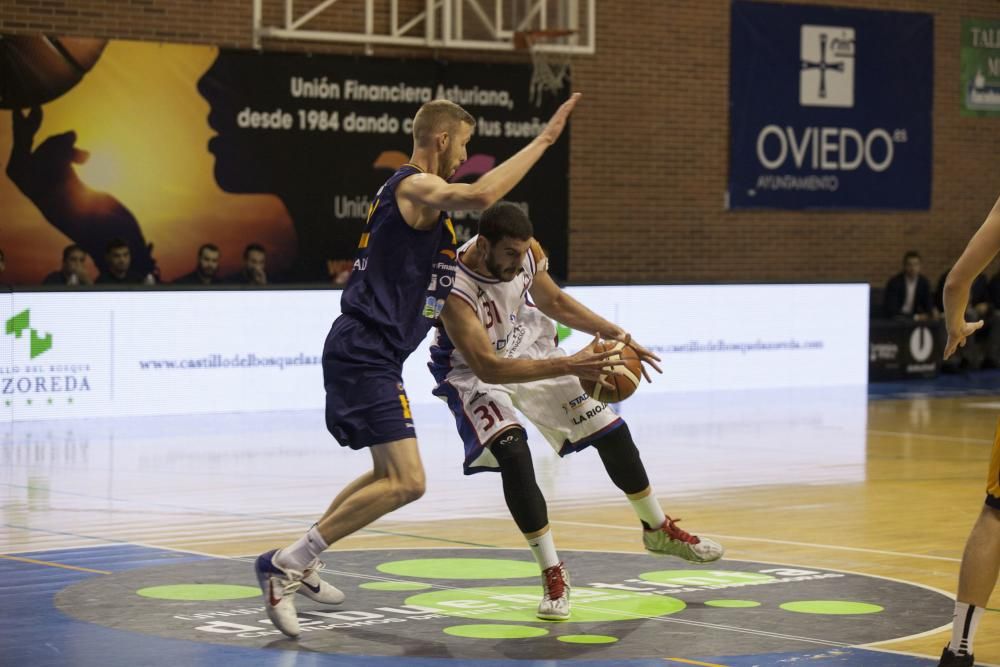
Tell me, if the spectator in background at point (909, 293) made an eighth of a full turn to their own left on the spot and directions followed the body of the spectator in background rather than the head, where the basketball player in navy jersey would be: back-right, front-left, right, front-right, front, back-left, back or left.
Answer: front-right

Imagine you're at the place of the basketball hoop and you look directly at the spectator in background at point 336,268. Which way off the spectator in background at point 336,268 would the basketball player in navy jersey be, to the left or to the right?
left

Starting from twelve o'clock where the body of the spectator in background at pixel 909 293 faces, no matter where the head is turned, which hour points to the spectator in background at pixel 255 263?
the spectator in background at pixel 255 263 is roughly at 2 o'clock from the spectator in background at pixel 909 293.

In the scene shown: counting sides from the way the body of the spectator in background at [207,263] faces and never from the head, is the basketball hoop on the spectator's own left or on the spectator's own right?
on the spectator's own left

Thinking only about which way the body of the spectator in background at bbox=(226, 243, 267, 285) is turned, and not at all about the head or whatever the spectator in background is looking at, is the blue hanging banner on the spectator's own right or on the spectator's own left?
on the spectator's own left

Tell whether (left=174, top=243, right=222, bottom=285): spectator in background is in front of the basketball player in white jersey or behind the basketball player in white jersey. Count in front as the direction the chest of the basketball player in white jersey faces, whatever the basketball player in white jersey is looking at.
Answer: behind

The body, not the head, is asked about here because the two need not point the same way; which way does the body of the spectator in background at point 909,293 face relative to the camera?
toward the camera

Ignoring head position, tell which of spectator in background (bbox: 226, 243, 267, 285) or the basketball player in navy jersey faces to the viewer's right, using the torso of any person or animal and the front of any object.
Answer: the basketball player in navy jersey

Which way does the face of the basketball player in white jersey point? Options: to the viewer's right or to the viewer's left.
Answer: to the viewer's right

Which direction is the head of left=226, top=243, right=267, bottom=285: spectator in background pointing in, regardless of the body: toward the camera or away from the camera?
toward the camera

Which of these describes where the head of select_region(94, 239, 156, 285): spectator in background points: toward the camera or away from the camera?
toward the camera

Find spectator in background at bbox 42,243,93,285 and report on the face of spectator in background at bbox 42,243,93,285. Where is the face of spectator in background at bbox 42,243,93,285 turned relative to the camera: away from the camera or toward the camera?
toward the camera

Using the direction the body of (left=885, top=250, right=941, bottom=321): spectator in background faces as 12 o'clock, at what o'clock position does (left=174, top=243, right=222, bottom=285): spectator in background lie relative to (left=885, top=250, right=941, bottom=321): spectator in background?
(left=174, top=243, right=222, bottom=285): spectator in background is roughly at 2 o'clock from (left=885, top=250, right=941, bottom=321): spectator in background.

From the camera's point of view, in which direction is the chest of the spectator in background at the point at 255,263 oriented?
toward the camera

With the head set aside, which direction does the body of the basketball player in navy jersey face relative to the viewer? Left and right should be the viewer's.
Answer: facing to the right of the viewer

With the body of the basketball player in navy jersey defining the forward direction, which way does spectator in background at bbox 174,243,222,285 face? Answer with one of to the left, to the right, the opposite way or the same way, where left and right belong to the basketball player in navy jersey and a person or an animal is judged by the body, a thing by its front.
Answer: to the right
